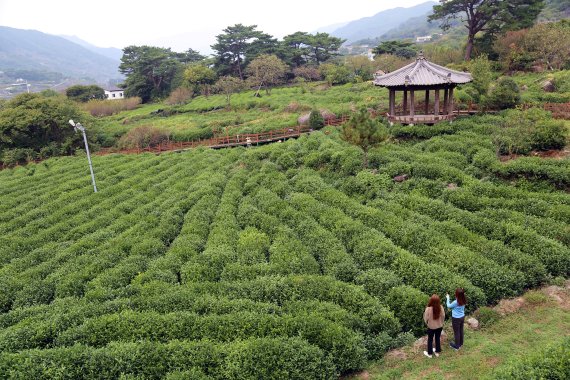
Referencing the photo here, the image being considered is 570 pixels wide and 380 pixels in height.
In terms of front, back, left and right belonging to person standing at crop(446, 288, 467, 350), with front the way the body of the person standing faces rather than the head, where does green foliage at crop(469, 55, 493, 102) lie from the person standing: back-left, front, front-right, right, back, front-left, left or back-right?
front-right

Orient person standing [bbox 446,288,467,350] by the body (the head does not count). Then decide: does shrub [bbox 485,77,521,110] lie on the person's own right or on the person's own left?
on the person's own right

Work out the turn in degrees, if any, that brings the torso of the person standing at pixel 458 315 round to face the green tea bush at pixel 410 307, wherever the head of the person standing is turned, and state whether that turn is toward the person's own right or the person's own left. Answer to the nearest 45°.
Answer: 0° — they already face it

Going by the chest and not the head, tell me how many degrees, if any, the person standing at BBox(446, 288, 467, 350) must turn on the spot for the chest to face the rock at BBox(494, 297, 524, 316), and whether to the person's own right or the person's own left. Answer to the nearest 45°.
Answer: approximately 90° to the person's own right

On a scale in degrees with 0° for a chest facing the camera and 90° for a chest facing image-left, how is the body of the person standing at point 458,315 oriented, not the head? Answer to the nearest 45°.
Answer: approximately 135°

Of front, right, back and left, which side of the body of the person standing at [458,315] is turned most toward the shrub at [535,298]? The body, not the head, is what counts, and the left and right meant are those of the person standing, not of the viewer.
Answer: right

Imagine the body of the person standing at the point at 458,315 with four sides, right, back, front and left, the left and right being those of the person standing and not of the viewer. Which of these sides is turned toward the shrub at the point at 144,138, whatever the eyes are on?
front

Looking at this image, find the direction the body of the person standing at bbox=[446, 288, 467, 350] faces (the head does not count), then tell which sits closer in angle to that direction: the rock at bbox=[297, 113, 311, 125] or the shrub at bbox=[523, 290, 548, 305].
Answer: the rock

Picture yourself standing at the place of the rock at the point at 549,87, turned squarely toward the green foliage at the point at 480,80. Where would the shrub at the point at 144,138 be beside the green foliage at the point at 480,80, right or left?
right

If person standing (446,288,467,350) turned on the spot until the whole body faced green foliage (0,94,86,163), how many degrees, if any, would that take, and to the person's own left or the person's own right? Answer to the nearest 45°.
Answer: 0° — they already face it

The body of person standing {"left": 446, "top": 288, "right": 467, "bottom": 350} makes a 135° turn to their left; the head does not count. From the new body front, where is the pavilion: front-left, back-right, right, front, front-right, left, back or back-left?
back

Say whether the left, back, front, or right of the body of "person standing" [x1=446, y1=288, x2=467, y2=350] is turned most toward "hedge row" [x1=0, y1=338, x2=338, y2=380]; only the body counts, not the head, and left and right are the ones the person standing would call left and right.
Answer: left
